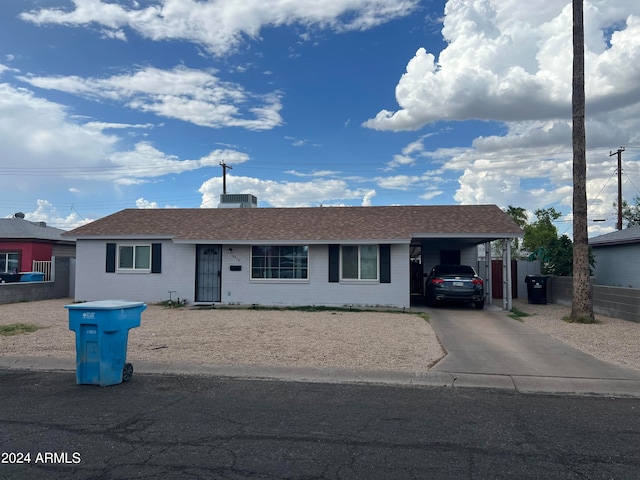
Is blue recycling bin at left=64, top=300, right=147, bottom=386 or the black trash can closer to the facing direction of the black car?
the black trash can

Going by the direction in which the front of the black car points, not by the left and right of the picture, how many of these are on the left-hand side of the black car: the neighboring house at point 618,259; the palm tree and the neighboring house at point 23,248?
1

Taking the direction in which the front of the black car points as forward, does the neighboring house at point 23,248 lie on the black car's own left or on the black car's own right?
on the black car's own left

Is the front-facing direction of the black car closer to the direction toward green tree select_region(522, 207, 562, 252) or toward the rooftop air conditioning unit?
the green tree

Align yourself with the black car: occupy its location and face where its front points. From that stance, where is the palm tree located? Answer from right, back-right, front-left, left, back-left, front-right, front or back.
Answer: back-right

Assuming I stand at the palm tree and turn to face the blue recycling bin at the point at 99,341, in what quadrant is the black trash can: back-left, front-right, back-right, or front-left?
back-right

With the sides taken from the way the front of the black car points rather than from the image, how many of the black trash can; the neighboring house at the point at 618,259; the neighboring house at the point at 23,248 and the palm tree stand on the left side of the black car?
1

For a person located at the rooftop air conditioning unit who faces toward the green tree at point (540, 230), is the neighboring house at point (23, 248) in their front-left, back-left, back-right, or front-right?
back-left

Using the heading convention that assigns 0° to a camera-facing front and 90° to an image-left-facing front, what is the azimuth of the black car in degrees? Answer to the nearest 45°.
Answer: approximately 180°
